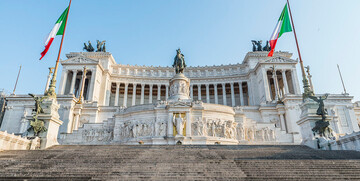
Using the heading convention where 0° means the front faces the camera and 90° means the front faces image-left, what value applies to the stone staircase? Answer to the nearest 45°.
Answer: approximately 0°

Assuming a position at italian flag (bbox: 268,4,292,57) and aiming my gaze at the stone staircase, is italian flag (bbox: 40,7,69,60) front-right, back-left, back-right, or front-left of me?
front-right

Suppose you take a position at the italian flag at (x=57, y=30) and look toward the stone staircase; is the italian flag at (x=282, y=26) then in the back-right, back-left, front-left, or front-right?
front-left

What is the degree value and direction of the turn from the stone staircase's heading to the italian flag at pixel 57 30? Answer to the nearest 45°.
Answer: approximately 135° to its right

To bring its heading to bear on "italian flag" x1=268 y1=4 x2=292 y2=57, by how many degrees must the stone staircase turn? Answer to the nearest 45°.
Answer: approximately 135° to its left

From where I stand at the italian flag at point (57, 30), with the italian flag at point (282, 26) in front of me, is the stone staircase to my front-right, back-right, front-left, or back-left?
front-right
